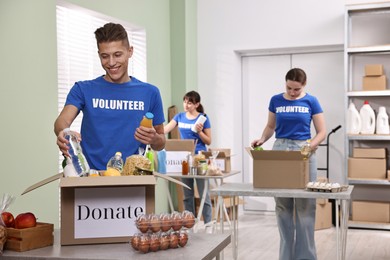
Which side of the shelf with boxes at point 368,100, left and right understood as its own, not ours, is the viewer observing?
front

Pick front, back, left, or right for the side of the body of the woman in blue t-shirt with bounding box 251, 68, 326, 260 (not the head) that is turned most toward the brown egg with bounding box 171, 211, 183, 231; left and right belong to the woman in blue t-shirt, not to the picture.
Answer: front

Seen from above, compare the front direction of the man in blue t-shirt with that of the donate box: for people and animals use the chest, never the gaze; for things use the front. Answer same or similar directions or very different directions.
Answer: same or similar directions

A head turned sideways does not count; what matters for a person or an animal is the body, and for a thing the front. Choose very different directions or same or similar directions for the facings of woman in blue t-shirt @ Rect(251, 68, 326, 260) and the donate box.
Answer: same or similar directions

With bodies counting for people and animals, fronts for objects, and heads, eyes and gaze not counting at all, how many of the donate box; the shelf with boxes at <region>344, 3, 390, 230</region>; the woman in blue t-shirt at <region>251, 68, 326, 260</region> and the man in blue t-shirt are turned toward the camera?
4

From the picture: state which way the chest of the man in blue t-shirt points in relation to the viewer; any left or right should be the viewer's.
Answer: facing the viewer

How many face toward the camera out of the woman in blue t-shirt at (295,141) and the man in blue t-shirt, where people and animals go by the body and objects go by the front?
2

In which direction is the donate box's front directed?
toward the camera

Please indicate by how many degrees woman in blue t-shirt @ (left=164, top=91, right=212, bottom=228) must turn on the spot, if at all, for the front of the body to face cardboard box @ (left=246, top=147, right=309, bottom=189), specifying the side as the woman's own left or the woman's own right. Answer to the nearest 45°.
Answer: approximately 45° to the woman's own left

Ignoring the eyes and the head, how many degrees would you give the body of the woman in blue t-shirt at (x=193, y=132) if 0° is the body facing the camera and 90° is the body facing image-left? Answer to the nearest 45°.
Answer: approximately 45°

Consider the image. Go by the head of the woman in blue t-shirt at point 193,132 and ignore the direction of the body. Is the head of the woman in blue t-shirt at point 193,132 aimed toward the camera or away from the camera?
toward the camera

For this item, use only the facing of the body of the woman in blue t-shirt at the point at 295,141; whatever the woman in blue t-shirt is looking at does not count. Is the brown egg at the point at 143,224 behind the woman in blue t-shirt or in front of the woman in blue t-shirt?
in front
